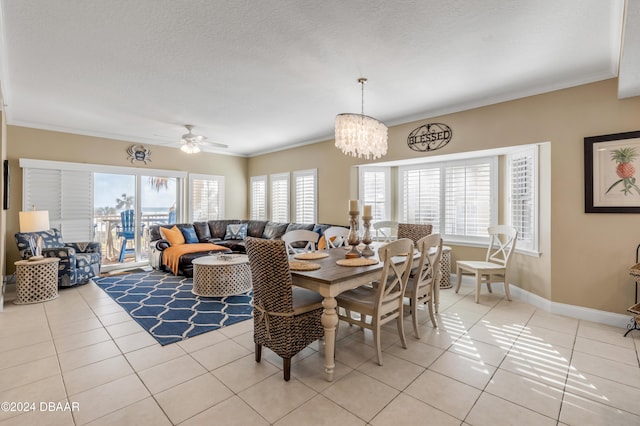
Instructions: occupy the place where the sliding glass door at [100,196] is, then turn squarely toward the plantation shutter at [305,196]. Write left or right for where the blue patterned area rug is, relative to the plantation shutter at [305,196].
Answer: right

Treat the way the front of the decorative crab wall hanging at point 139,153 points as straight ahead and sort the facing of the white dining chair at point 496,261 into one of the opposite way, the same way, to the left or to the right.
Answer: to the right

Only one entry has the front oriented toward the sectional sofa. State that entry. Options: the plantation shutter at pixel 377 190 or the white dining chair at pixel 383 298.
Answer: the white dining chair

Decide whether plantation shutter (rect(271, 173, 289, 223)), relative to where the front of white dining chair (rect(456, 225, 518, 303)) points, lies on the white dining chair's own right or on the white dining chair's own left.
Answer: on the white dining chair's own right

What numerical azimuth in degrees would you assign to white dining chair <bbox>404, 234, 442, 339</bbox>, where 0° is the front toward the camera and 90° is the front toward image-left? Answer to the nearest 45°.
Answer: approximately 135°

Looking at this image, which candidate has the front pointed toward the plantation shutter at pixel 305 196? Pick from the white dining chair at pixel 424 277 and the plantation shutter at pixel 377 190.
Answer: the white dining chair
